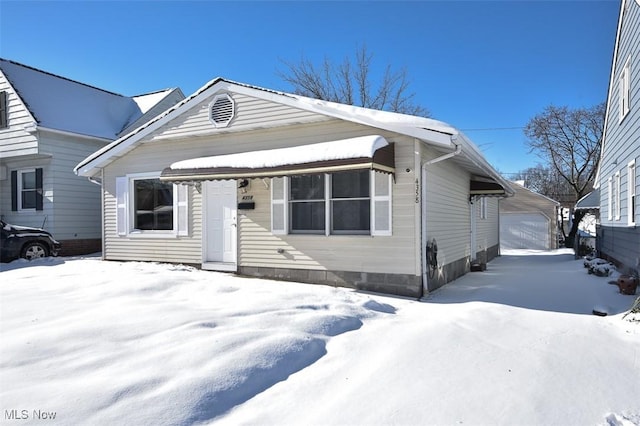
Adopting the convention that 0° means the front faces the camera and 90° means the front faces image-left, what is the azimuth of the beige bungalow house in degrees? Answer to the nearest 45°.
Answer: approximately 45°

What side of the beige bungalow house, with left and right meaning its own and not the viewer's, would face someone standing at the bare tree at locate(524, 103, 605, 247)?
back

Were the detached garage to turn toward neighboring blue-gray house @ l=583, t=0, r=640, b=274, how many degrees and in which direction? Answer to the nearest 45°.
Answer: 0° — it already faces it

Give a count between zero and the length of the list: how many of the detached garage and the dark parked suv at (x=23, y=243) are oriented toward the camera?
1

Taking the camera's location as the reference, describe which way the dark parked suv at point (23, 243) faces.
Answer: facing to the right of the viewer

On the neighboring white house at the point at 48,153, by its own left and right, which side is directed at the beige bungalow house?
left

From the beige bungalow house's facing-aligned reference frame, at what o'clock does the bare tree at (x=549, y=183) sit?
The bare tree is roughly at 6 o'clock from the beige bungalow house.
